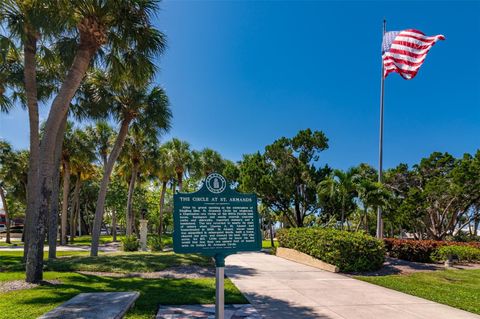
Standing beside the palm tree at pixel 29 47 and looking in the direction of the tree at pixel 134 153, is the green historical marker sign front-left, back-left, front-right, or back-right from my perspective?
back-right

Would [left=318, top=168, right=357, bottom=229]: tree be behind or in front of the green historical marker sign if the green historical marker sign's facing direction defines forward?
behind

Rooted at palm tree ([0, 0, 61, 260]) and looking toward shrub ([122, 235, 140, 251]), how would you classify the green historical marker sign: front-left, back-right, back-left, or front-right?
back-right

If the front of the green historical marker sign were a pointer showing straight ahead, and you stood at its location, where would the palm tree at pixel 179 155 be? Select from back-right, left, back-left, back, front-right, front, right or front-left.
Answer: back

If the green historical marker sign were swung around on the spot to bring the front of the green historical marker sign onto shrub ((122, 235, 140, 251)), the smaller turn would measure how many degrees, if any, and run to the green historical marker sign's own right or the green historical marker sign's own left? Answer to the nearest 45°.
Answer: approximately 180°

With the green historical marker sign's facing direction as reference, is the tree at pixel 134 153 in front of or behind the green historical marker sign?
behind
